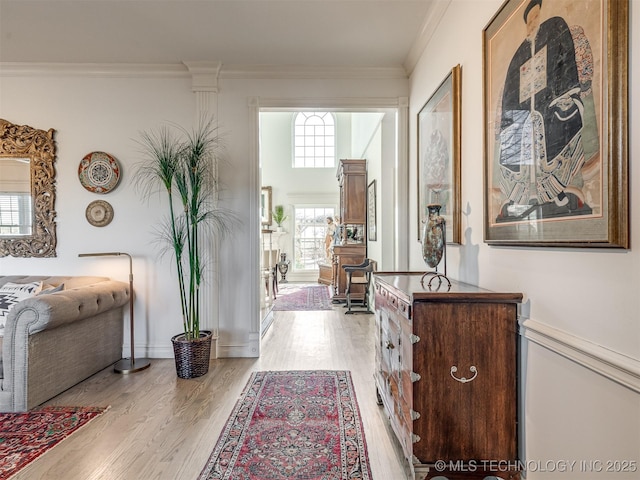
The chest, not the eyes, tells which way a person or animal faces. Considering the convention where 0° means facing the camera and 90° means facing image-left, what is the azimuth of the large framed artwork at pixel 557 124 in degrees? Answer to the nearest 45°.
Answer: approximately 45°

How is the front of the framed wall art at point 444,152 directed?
to the viewer's left

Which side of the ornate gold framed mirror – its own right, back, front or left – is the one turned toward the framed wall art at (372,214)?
left

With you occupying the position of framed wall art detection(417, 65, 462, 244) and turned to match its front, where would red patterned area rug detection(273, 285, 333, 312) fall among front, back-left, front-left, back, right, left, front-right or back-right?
front-right

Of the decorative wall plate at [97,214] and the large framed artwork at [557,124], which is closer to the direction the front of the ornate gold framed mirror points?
the large framed artwork

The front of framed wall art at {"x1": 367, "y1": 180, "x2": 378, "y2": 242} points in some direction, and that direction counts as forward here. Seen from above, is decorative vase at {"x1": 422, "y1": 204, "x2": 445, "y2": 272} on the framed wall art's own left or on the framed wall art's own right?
on the framed wall art's own left

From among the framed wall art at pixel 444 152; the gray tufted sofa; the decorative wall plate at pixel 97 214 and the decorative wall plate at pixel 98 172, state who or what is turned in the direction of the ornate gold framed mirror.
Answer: the framed wall art

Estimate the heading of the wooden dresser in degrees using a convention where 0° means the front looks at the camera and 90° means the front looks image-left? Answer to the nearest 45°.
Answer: approximately 90°
